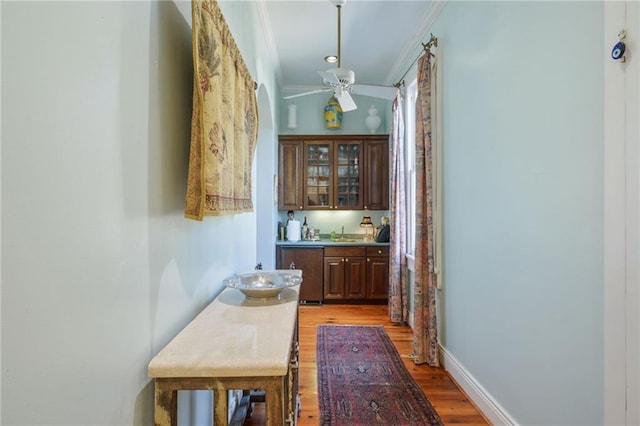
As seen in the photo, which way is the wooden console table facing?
to the viewer's right

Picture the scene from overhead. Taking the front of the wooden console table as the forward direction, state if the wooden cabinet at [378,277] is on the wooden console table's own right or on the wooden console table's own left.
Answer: on the wooden console table's own left

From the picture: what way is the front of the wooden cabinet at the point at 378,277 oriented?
toward the camera

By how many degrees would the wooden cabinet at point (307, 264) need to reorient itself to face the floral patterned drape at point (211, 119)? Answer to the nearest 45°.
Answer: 0° — it already faces it

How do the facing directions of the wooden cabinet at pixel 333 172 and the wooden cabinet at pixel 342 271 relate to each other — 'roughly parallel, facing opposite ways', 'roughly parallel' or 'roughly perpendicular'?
roughly parallel

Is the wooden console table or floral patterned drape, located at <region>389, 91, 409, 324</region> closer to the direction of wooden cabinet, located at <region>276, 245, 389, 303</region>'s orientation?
the wooden console table

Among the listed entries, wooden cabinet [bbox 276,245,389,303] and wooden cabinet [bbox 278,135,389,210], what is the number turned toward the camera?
2

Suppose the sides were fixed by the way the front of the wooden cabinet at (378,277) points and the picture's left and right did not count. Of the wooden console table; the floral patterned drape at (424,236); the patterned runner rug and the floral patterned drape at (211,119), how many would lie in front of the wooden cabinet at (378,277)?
4

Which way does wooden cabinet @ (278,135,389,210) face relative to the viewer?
toward the camera

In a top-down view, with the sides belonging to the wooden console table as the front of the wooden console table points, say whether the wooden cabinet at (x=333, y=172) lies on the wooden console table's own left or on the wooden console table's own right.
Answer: on the wooden console table's own left

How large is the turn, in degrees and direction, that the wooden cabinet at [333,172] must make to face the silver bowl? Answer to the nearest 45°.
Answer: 0° — it already faces it

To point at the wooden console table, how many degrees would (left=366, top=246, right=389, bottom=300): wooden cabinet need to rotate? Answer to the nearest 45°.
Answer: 0° — it already faces it

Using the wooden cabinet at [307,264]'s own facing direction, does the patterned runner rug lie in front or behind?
in front

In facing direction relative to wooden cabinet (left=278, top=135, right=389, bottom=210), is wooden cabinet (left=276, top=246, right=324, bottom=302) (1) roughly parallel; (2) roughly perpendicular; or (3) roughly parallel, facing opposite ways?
roughly parallel
